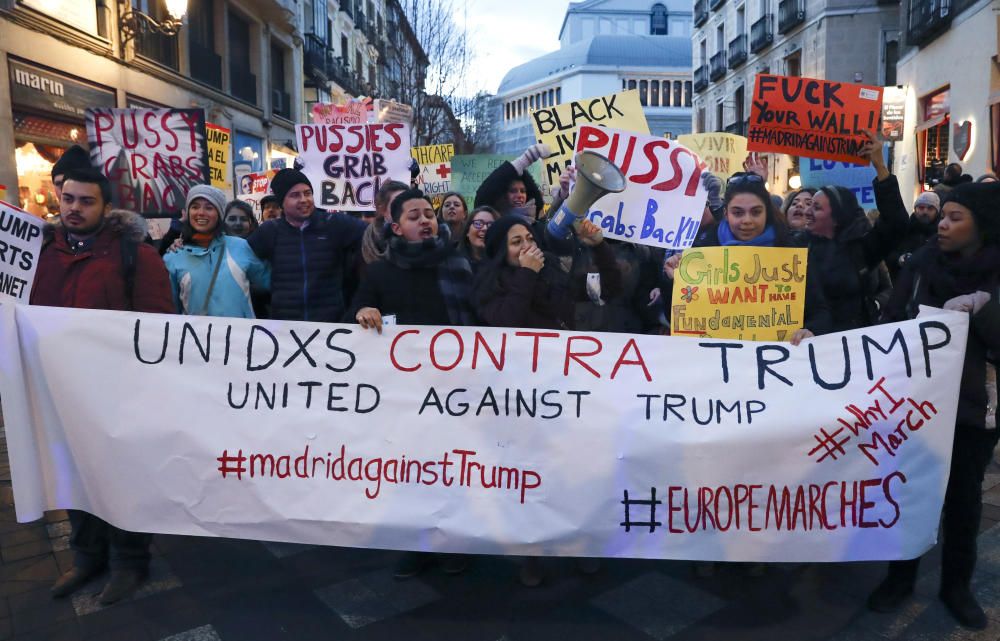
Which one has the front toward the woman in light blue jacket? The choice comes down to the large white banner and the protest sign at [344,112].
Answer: the protest sign

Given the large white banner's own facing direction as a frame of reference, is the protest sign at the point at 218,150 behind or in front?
behind

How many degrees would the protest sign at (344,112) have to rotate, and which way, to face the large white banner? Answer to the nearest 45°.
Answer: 0° — it already faces it

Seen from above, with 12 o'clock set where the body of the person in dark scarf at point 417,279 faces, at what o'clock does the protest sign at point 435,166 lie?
The protest sign is roughly at 6 o'clock from the person in dark scarf.

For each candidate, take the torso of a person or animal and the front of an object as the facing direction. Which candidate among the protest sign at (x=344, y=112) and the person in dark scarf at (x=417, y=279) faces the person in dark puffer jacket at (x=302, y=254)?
the protest sign

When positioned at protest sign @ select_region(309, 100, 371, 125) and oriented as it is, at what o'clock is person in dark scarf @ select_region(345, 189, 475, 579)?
The person in dark scarf is roughly at 12 o'clock from the protest sign.

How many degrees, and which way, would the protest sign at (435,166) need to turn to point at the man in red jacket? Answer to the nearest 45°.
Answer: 0° — it already faces them

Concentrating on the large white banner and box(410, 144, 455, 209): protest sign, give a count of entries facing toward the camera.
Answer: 2

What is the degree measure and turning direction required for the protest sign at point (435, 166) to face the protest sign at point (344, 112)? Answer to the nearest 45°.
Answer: approximately 90° to its right

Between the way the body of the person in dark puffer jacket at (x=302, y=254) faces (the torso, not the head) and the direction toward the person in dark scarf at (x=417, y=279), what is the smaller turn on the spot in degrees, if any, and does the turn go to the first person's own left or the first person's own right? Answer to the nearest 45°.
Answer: approximately 45° to the first person's own left
